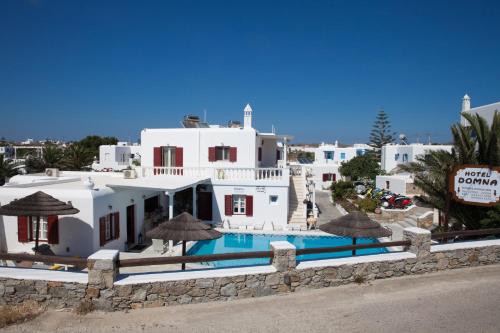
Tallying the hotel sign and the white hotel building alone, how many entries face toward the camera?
2

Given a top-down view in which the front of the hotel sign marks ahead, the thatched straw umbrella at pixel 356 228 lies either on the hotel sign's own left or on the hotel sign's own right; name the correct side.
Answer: on the hotel sign's own right

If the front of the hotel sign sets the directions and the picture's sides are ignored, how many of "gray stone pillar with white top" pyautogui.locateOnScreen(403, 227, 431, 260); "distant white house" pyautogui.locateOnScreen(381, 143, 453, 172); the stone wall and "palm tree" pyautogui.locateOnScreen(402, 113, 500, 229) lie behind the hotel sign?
2

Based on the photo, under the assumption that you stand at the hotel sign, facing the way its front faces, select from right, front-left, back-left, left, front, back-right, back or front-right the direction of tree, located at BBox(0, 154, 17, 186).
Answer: right

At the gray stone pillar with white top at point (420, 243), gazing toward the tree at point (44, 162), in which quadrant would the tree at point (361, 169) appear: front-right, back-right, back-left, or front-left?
front-right

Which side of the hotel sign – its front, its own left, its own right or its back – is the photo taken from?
front

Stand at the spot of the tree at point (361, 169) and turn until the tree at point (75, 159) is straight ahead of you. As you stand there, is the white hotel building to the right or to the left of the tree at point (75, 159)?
left

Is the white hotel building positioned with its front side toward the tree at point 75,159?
no

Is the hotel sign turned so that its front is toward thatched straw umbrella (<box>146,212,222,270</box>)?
no

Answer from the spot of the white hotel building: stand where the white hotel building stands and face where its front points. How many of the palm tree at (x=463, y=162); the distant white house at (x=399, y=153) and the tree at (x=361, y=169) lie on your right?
0

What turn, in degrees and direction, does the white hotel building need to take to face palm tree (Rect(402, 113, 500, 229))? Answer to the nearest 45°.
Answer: approximately 45° to its left

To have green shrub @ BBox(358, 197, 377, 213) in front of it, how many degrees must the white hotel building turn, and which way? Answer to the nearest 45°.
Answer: approximately 90° to its left

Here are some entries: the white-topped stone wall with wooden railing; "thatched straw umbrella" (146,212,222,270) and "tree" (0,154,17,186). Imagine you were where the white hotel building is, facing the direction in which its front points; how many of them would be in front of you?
2

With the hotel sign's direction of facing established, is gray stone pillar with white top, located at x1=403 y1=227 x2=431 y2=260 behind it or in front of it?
in front

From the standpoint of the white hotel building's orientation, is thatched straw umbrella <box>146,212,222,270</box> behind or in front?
in front

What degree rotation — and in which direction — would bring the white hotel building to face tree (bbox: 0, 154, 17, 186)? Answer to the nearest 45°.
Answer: approximately 135° to its right
